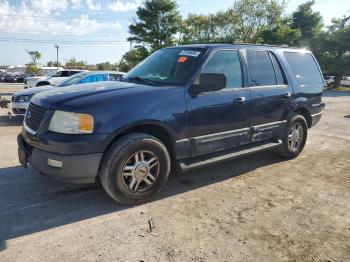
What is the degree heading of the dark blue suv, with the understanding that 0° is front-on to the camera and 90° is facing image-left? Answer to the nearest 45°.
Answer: approximately 45°

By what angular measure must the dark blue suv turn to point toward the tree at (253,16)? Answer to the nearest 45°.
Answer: approximately 135° to its right

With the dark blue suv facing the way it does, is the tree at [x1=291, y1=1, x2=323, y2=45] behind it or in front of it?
behind

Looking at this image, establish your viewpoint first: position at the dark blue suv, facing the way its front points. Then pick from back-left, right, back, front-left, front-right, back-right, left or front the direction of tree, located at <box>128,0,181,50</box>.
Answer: back-right

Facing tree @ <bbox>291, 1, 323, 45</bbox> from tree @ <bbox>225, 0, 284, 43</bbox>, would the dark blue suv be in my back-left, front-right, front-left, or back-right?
back-right

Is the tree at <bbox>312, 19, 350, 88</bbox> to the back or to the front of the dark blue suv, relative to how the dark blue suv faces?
to the back
